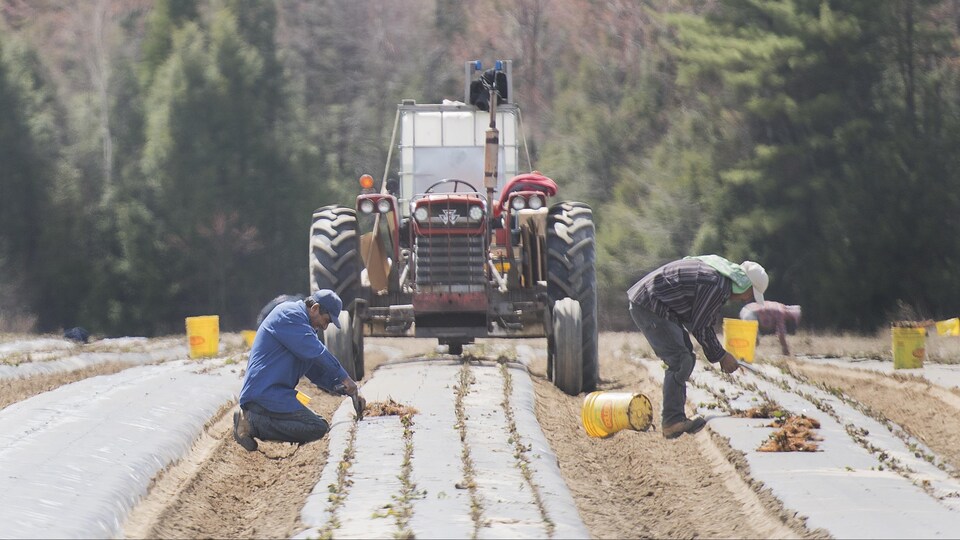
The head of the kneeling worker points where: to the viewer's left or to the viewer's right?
to the viewer's right

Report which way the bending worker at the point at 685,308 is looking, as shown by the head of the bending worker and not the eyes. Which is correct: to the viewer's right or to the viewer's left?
to the viewer's right

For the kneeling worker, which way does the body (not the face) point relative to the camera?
to the viewer's right

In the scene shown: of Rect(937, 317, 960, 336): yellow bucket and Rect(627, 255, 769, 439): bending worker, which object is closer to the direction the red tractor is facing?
the bending worker

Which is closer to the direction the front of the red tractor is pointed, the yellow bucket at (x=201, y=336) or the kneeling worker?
the kneeling worker

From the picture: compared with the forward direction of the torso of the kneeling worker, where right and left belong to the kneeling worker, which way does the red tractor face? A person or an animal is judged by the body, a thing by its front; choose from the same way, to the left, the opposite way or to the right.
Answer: to the right

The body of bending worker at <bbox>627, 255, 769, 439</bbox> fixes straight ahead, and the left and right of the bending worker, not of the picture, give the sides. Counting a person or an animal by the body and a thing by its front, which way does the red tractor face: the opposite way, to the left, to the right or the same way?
to the right

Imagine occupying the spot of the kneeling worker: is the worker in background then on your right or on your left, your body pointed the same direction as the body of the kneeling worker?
on your left
